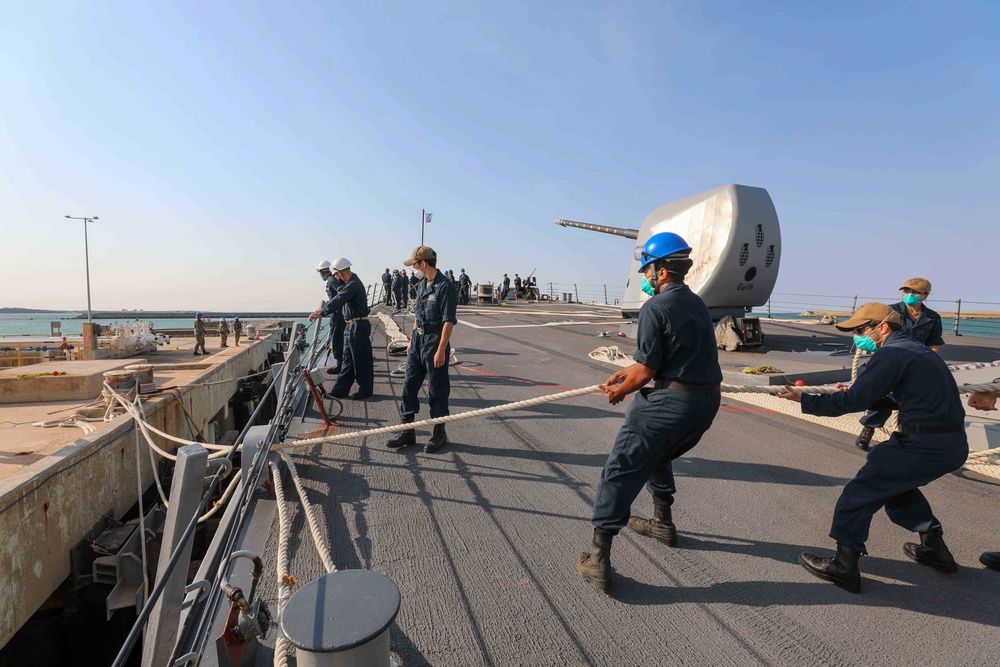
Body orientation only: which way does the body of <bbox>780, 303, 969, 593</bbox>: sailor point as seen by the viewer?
to the viewer's left

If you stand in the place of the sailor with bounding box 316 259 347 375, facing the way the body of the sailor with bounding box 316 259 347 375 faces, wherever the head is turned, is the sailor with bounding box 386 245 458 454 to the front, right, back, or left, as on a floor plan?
left

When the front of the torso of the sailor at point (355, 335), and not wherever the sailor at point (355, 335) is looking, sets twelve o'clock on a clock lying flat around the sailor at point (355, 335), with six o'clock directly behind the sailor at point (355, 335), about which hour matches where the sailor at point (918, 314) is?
the sailor at point (918, 314) is roughly at 7 o'clock from the sailor at point (355, 335).

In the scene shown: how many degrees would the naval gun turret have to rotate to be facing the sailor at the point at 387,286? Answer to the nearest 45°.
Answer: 0° — it already faces them

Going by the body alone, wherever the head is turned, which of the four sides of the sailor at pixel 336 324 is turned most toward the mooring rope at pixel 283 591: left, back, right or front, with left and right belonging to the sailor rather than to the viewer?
left

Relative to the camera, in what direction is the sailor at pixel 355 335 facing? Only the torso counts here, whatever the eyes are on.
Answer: to the viewer's left

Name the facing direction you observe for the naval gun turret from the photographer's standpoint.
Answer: facing away from the viewer and to the left of the viewer

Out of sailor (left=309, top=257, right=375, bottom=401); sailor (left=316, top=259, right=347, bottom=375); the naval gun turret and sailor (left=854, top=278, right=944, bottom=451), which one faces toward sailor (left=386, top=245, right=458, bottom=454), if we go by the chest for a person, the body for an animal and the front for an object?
sailor (left=854, top=278, right=944, bottom=451)

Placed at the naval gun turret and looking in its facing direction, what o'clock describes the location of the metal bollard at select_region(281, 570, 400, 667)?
The metal bollard is roughly at 8 o'clock from the naval gun turret.

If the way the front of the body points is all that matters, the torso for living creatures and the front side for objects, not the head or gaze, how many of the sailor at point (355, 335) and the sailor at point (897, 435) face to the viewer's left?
2

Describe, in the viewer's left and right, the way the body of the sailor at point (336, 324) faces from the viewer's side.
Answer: facing to the left of the viewer

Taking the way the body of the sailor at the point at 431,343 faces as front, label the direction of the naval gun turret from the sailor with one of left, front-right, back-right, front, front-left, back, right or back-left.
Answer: back

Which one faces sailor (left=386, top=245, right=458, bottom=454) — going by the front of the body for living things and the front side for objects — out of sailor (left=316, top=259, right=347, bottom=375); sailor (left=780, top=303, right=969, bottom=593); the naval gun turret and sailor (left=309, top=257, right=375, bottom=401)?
sailor (left=780, top=303, right=969, bottom=593)
